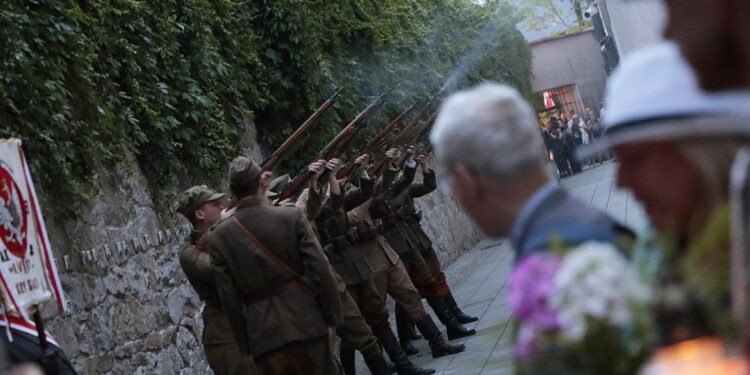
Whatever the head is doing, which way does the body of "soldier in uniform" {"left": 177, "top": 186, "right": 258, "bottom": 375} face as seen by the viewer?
to the viewer's right

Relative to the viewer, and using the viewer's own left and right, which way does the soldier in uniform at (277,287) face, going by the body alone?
facing away from the viewer and to the right of the viewer

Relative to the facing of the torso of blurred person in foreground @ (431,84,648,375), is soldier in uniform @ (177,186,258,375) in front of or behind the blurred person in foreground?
in front

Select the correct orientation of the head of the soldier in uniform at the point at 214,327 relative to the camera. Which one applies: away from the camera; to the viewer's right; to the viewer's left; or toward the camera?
to the viewer's right

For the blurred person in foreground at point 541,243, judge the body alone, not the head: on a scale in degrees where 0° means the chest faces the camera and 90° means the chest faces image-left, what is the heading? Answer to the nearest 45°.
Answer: approximately 135°

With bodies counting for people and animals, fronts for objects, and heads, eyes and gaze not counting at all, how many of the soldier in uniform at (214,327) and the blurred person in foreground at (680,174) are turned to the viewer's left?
1

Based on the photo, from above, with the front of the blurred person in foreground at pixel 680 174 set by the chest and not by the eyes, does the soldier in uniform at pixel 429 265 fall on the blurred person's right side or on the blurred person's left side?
on the blurred person's right side

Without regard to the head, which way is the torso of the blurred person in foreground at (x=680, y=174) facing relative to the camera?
to the viewer's left
